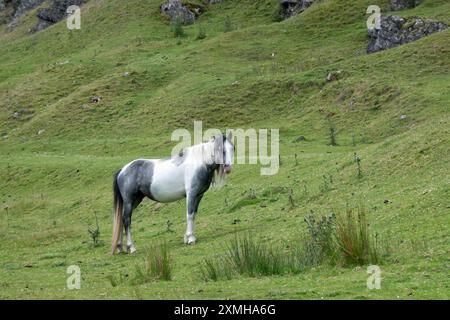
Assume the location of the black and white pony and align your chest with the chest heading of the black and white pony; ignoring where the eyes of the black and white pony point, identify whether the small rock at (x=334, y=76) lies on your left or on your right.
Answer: on your left

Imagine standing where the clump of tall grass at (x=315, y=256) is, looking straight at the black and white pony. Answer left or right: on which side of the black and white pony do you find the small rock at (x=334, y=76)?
right

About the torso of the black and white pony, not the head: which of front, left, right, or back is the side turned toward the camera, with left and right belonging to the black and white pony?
right

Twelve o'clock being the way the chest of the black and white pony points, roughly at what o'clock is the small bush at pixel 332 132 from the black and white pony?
The small bush is roughly at 10 o'clock from the black and white pony.

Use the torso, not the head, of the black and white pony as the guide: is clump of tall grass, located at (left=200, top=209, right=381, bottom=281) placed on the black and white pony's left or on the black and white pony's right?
on the black and white pony's right
